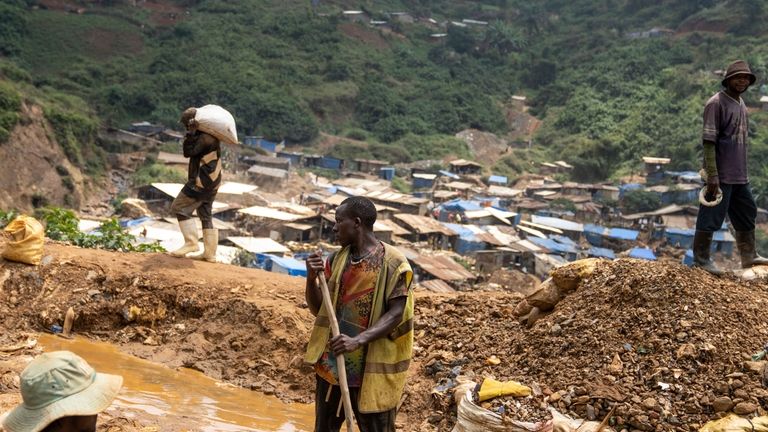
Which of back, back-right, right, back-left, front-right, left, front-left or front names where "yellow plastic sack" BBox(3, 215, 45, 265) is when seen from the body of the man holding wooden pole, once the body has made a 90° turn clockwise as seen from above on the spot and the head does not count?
front

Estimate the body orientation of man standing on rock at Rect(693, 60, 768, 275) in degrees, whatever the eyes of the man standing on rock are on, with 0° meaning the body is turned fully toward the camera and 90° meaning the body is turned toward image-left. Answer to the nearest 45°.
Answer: approximately 315°

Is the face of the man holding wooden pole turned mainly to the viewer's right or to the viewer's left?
to the viewer's left

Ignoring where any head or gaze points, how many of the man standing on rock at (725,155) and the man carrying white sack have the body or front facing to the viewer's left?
1

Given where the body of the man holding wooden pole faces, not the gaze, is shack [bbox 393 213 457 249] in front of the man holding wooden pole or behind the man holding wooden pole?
behind

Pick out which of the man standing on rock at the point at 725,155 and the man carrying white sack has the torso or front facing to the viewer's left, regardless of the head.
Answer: the man carrying white sack

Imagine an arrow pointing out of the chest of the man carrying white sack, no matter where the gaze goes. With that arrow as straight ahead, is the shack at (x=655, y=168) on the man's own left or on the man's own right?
on the man's own right
